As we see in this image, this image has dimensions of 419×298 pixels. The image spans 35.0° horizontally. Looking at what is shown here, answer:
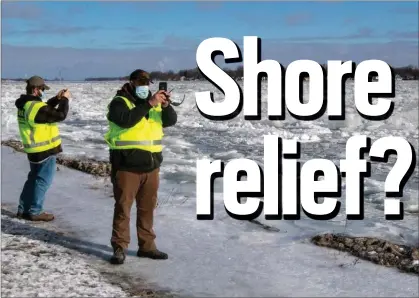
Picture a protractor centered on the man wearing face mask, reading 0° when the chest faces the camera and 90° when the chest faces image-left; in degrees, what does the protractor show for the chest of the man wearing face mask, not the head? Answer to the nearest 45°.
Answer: approximately 315°
